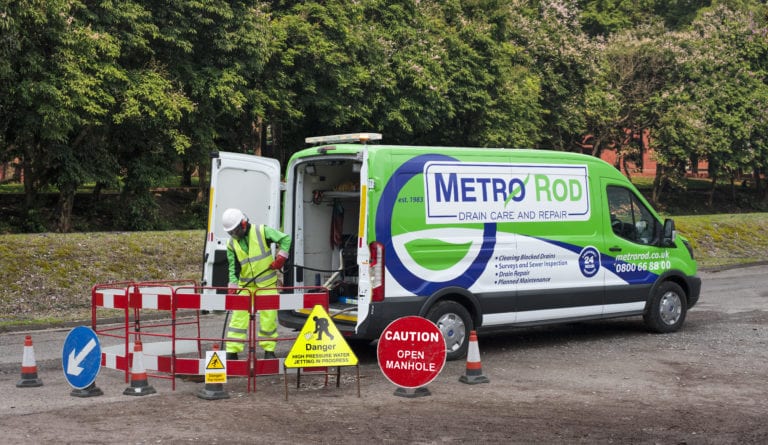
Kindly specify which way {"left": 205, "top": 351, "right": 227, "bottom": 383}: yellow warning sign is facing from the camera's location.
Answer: facing the viewer

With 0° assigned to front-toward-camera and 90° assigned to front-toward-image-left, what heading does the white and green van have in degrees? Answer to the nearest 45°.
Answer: approximately 225°

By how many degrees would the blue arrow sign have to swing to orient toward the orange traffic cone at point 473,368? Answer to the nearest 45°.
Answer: approximately 135° to its left

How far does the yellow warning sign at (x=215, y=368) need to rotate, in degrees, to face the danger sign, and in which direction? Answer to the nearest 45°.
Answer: approximately 90° to its left

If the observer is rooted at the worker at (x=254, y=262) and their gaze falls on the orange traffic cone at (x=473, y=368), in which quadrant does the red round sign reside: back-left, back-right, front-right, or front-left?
front-right

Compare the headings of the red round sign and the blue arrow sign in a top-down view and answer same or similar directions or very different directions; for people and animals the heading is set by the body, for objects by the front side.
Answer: same or similar directions

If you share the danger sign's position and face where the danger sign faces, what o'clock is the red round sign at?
The red round sign is roughly at 9 o'clock from the danger sign.

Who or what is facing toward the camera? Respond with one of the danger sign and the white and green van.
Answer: the danger sign

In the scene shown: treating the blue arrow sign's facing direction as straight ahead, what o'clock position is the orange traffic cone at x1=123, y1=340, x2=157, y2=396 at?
The orange traffic cone is roughly at 8 o'clock from the blue arrow sign.

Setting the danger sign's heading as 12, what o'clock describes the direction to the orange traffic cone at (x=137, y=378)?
The orange traffic cone is roughly at 3 o'clock from the danger sign.

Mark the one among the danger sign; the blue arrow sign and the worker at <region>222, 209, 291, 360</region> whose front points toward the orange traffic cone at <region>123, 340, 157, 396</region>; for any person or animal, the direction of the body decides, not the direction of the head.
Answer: the worker

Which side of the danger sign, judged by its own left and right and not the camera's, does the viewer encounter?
front

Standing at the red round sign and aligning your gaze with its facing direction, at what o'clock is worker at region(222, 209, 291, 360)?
The worker is roughly at 4 o'clock from the red round sign.

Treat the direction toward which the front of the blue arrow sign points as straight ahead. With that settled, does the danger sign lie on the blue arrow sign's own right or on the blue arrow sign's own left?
on the blue arrow sign's own left

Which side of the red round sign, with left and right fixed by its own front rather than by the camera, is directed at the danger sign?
right

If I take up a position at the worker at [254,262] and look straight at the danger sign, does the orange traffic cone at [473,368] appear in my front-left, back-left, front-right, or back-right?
front-left
